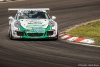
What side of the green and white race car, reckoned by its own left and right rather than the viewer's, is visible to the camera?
front
